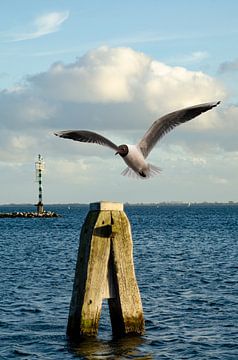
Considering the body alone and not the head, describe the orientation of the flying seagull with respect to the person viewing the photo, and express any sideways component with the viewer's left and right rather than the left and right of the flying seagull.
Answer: facing the viewer and to the left of the viewer
